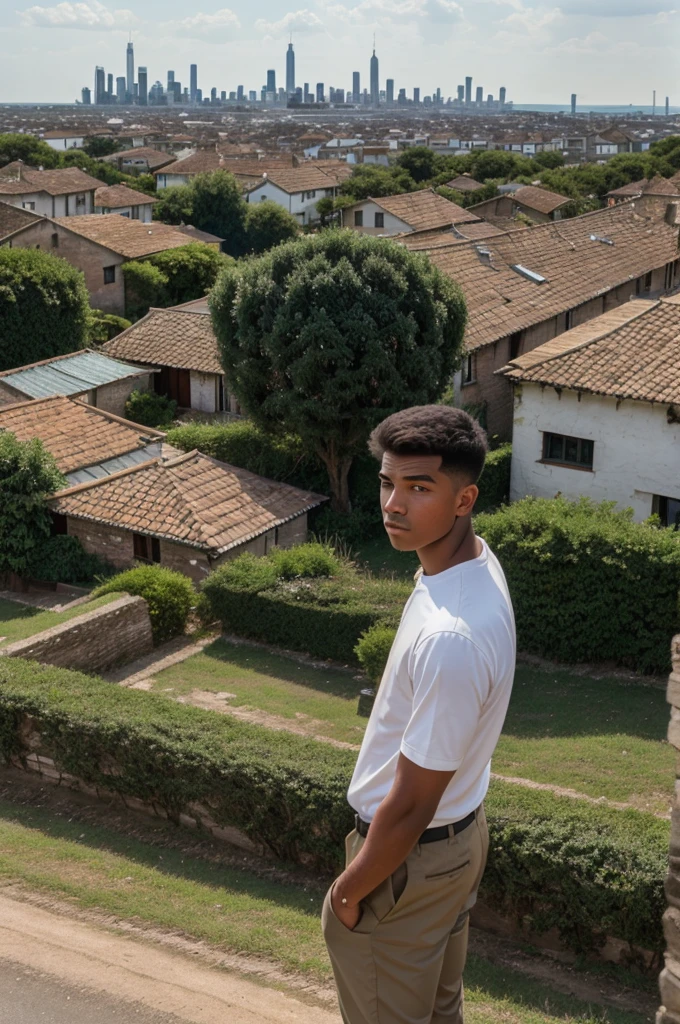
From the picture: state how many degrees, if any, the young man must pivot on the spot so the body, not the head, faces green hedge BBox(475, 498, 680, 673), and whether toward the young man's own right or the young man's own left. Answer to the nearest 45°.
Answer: approximately 90° to the young man's own right

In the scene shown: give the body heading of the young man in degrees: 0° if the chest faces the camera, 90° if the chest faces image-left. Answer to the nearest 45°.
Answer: approximately 90°

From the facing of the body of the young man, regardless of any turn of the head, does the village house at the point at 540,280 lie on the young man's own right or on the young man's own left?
on the young man's own right

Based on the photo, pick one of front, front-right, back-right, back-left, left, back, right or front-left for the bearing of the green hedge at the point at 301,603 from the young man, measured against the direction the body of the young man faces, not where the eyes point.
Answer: right

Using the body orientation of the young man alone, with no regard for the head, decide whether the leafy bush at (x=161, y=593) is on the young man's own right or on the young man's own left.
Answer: on the young man's own right

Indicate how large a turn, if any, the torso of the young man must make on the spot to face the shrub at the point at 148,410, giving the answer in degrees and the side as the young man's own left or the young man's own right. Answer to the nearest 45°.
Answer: approximately 90° to the young man's own right

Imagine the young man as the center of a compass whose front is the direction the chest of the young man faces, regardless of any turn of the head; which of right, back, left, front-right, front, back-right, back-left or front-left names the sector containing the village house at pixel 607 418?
right

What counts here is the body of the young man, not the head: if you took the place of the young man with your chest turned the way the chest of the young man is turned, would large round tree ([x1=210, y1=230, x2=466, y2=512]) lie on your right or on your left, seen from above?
on your right
